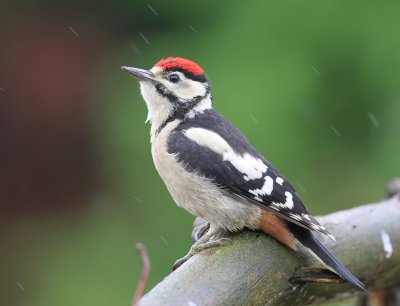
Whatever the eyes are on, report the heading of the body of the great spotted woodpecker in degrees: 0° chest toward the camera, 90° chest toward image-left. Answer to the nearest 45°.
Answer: approximately 90°
